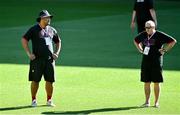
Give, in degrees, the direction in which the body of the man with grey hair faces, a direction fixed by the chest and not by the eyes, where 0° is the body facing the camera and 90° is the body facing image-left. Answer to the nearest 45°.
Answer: approximately 45°
